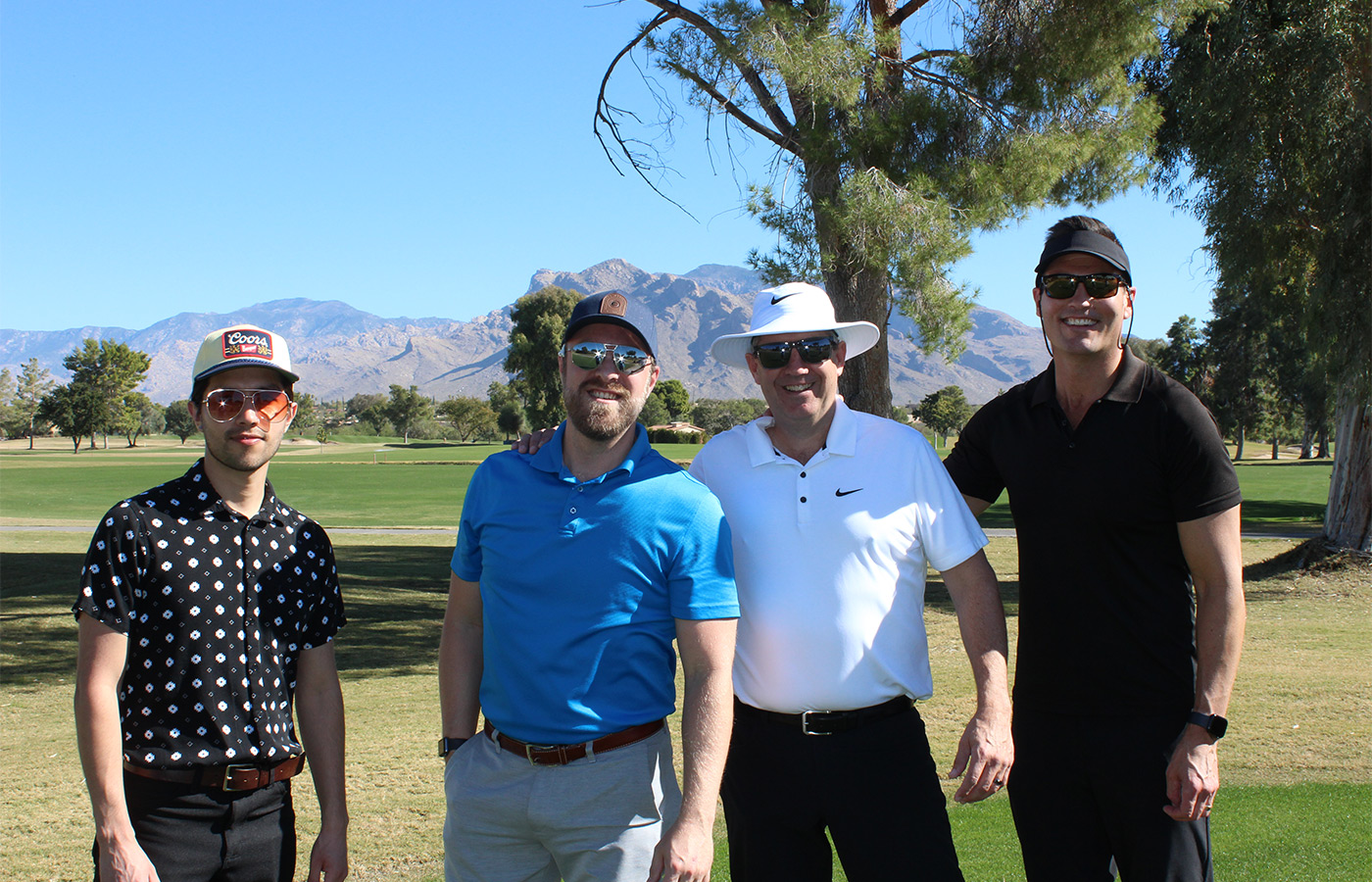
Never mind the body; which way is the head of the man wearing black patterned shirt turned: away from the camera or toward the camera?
toward the camera

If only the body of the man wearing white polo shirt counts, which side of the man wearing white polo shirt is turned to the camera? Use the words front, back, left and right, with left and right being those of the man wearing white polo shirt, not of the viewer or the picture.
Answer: front

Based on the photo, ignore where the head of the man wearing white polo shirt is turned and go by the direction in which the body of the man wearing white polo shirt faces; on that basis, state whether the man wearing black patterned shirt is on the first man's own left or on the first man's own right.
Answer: on the first man's own right

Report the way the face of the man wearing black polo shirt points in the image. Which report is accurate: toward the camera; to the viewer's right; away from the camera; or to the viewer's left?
toward the camera

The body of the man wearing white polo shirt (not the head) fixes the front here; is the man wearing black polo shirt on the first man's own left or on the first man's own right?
on the first man's own left

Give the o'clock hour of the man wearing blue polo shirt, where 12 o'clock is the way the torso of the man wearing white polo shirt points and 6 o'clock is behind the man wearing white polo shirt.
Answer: The man wearing blue polo shirt is roughly at 2 o'clock from the man wearing white polo shirt.

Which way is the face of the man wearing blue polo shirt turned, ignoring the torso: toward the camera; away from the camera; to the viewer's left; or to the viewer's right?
toward the camera
